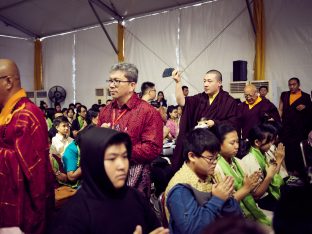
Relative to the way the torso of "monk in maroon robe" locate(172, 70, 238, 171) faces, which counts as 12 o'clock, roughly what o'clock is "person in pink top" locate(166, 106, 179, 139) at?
The person in pink top is roughly at 4 o'clock from the monk in maroon robe.

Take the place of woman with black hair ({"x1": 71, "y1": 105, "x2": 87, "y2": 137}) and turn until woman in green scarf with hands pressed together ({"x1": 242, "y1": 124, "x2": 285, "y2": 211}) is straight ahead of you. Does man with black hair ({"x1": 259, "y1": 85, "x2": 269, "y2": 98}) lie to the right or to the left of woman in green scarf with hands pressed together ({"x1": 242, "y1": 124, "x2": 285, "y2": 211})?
left

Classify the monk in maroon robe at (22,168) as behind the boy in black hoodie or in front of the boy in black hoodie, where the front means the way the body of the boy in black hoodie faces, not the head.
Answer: behind

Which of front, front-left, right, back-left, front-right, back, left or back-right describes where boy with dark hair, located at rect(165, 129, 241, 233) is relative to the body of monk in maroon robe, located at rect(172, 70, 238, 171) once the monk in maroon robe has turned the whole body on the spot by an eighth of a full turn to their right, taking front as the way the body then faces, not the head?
left

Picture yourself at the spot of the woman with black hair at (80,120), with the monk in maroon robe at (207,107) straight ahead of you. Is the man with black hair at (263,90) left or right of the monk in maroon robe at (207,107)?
left

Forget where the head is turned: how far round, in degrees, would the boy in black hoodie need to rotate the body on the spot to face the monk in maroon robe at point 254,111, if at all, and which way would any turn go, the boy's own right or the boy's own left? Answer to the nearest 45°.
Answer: approximately 90° to the boy's own left

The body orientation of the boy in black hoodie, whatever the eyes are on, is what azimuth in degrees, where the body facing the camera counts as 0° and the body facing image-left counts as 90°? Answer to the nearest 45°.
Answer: approximately 315°

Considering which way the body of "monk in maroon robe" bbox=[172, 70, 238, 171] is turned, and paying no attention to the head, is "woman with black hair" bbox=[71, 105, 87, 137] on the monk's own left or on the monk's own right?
on the monk's own right

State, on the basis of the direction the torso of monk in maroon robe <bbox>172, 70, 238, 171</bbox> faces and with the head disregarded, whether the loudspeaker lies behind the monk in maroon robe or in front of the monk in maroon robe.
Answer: behind

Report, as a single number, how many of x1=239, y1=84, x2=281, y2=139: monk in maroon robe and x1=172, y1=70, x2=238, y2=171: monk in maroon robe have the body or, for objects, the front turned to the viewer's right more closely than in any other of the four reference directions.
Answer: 0

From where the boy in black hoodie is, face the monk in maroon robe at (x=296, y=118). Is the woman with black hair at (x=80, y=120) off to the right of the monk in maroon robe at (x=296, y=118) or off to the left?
left
